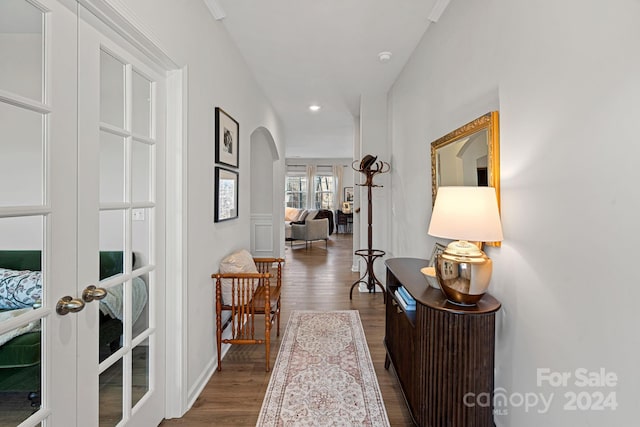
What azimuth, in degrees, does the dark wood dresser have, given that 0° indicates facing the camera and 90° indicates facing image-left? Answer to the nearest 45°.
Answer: approximately 90°

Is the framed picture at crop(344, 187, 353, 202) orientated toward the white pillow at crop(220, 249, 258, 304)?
yes

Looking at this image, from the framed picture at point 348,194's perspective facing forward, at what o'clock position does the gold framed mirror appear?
The gold framed mirror is roughly at 12 o'clock from the framed picture.

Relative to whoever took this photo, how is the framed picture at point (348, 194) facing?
facing the viewer

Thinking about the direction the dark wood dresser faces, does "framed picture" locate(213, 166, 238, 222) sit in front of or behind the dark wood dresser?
in front

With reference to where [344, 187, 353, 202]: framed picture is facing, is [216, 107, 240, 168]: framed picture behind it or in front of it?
in front

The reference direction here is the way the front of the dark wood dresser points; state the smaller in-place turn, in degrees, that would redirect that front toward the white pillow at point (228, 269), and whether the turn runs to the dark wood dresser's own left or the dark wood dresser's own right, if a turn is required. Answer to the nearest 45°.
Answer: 0° — it already faces it

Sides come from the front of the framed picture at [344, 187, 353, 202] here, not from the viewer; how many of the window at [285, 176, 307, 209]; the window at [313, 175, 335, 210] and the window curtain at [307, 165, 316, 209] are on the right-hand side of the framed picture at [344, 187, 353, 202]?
3

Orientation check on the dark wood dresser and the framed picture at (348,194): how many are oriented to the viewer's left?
1
